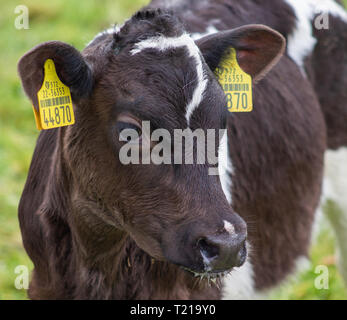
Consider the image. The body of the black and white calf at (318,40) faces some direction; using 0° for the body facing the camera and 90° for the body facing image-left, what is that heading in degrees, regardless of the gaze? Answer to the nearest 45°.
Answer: approximately 90°
